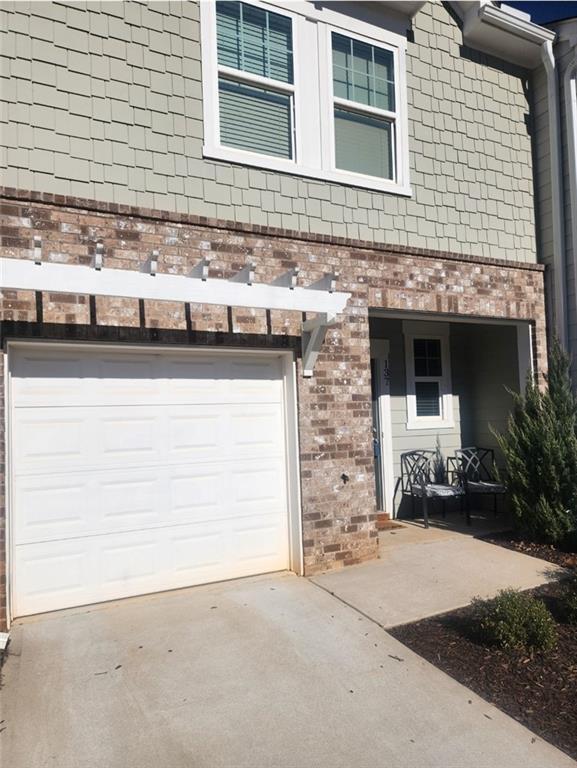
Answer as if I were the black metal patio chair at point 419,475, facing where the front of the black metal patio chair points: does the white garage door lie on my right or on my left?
on my right

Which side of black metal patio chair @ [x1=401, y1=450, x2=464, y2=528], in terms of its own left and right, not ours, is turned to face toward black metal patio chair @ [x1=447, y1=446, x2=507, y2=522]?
left

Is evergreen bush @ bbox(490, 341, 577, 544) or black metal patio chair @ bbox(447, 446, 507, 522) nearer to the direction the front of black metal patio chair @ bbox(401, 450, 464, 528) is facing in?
the evergreen bush

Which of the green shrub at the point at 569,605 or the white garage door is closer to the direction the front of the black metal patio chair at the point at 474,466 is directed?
the green shrub

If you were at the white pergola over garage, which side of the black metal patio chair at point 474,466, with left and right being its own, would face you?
right

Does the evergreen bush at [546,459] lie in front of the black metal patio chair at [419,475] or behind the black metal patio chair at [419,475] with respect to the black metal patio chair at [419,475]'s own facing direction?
in front

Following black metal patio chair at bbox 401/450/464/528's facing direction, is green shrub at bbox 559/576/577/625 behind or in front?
in front

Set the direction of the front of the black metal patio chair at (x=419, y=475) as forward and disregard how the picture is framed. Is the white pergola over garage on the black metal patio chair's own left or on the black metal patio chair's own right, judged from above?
on the black metal patio chair's own right

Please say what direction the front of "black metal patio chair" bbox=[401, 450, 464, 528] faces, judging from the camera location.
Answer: facing the viewer and to the right of the viewer

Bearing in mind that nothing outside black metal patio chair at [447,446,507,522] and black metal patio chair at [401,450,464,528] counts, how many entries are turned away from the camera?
0

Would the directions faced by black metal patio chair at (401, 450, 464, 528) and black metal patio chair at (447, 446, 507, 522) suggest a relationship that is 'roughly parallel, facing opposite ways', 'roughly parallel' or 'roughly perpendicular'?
roughly parallel

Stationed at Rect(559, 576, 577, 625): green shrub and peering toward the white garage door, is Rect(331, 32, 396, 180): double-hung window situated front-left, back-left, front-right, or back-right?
front-right

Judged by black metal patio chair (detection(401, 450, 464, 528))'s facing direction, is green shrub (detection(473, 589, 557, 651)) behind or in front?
in front
